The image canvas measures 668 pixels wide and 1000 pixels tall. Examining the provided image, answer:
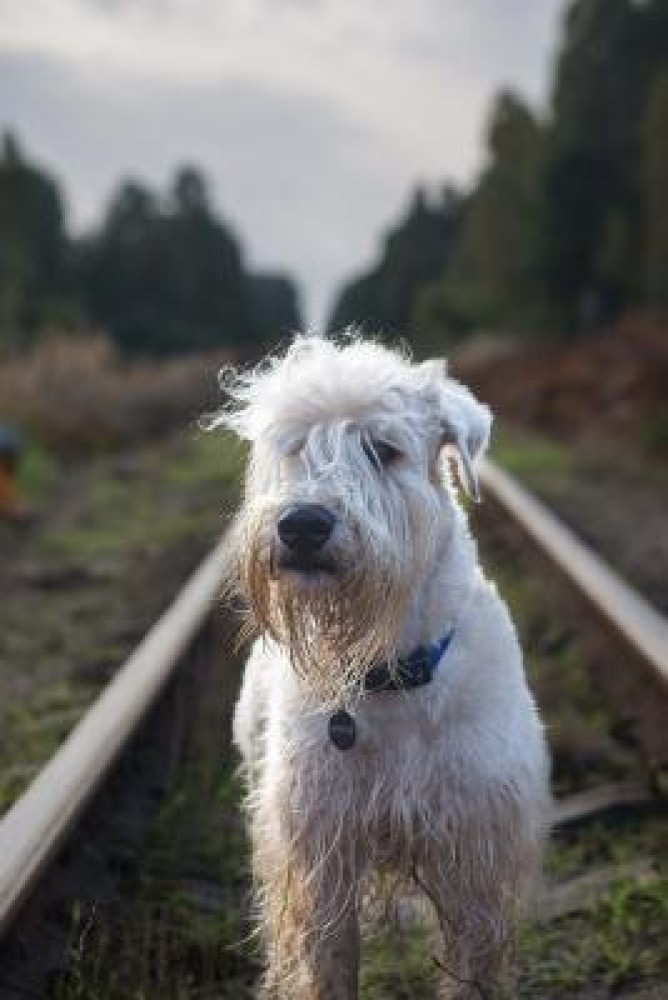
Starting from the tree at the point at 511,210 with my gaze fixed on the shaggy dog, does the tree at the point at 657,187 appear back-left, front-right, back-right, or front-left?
front-left

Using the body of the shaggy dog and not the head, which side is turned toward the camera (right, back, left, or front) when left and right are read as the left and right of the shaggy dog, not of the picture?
front
